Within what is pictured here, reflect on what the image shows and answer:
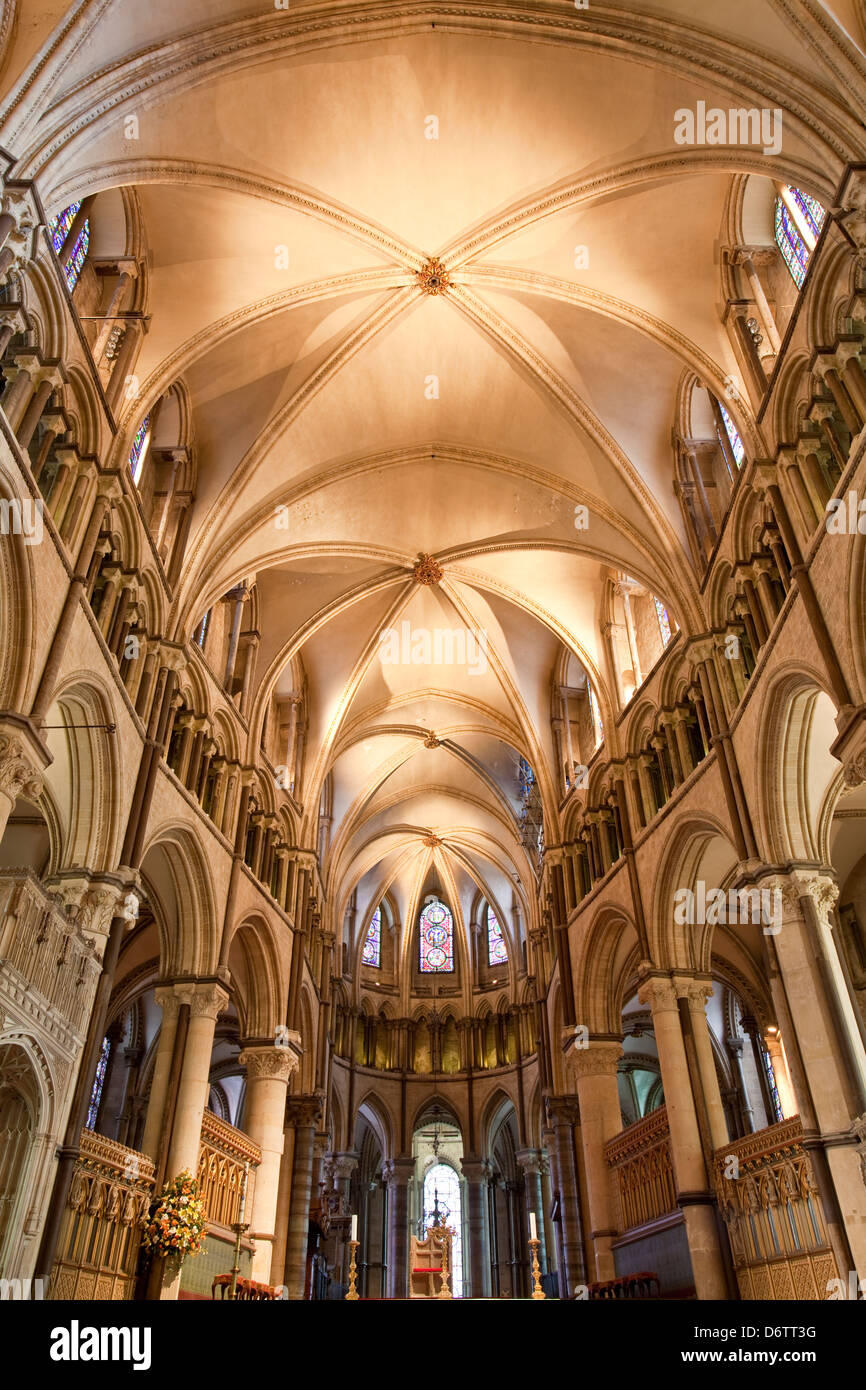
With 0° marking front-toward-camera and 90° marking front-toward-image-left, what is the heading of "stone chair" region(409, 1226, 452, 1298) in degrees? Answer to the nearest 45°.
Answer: approximately 0°

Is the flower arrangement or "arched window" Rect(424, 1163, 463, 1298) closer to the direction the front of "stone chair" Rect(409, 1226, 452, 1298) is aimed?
the flower arrangement

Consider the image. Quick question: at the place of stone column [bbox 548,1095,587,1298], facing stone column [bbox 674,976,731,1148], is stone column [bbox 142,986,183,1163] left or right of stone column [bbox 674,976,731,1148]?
right

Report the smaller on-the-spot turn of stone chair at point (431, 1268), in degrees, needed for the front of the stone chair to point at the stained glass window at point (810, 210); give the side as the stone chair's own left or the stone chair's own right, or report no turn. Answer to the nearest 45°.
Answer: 0° — it already faces it

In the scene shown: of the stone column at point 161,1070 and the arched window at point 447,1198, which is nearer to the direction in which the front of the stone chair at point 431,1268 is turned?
the stone column
